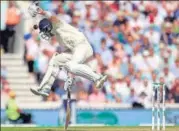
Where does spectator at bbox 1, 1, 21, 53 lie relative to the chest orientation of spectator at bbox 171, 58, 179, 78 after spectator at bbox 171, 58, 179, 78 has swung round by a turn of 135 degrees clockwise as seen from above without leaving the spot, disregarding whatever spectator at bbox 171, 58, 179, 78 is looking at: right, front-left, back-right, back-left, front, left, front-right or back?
front-left

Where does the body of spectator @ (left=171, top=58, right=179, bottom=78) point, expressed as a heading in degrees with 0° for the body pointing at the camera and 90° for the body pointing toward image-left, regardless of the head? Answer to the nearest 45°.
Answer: approximately 0°

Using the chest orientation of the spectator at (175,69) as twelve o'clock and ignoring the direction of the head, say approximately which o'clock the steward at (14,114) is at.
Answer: the steward at (14,114) is roughly at 2 o'clock from the spectator at (175,69).

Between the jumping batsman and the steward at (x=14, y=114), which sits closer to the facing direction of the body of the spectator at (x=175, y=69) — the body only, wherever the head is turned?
the jumping batsman
